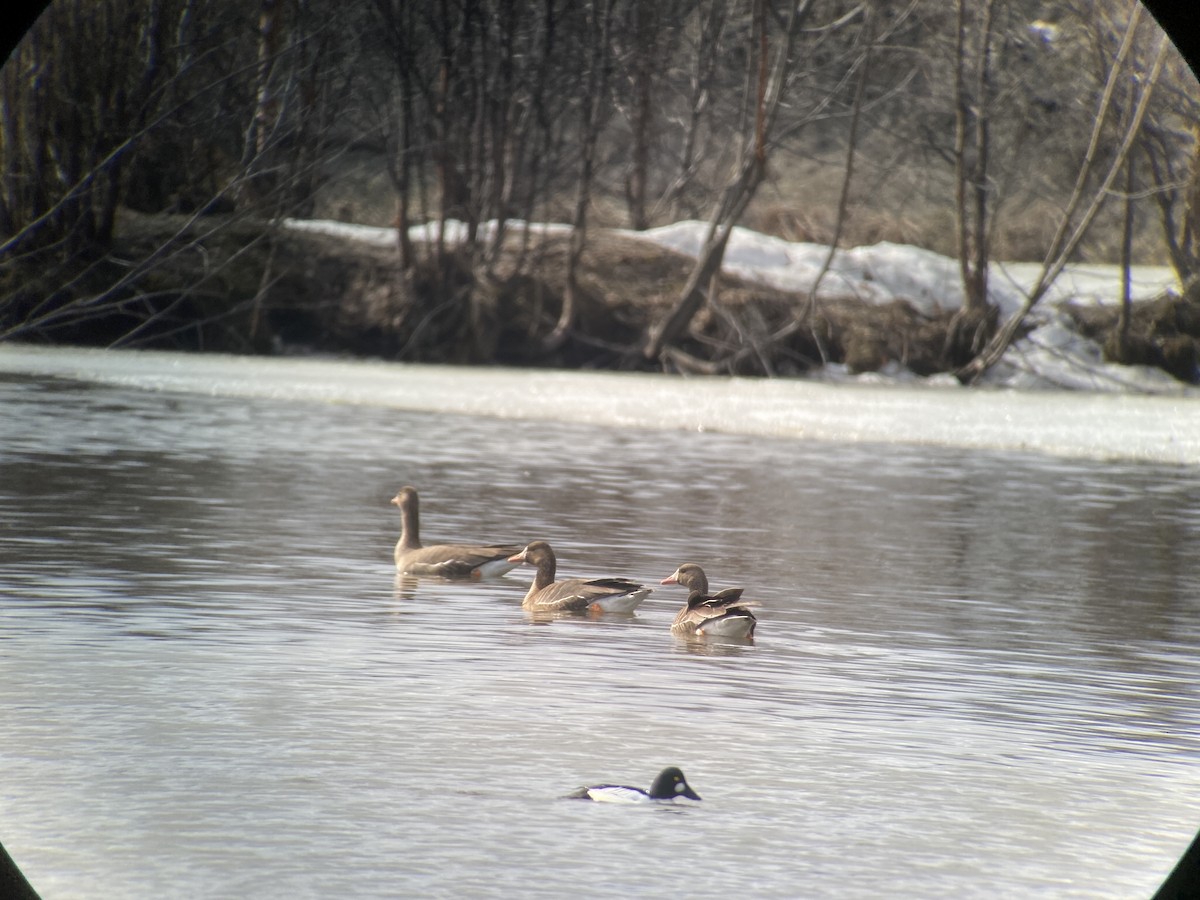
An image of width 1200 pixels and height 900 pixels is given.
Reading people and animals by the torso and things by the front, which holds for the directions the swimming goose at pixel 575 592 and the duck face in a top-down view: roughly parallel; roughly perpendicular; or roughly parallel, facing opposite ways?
roughly parallel, facing opposite ways

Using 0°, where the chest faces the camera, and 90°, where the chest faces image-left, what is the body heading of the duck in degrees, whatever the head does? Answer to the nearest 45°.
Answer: approximately 270°

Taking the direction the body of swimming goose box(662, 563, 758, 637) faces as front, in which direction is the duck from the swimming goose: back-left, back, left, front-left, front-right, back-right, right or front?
left

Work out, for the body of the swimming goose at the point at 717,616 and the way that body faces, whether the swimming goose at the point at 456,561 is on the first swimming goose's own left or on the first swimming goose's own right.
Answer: on the first swimming goose's own right

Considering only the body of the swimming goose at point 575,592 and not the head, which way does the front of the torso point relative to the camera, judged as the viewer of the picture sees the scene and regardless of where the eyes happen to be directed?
to the viewer's left

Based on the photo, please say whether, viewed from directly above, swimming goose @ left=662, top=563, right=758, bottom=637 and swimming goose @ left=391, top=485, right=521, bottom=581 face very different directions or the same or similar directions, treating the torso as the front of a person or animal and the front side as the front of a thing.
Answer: same or similar directions

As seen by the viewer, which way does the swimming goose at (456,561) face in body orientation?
to the viewer's left

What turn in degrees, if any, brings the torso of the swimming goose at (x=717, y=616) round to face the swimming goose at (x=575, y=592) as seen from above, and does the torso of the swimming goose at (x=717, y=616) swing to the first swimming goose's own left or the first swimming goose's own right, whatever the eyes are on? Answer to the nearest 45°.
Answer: approximately 45° to the first swimming goose's own right

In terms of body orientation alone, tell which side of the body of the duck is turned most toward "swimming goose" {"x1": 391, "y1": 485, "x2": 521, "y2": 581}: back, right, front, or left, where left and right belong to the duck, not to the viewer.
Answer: left

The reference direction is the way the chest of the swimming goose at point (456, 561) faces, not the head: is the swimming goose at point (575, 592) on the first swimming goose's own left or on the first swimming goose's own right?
on the first swimming goose's own left

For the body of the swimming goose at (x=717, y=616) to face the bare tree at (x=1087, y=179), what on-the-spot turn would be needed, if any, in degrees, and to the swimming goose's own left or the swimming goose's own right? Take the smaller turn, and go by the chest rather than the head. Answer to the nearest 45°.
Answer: approximately 90° to the swimming goose's own right

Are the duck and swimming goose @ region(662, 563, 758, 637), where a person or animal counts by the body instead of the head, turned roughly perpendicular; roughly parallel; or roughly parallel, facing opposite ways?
roughly parallel, facing opposite ways

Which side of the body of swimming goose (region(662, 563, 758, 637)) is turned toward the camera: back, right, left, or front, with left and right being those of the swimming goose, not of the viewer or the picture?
left

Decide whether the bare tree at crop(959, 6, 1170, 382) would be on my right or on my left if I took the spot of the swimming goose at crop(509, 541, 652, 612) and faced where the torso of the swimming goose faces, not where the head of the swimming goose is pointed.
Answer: on my right
